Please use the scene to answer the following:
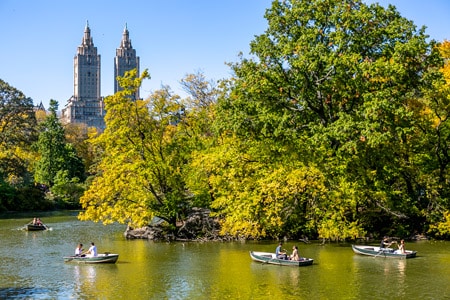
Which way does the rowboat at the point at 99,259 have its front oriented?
to the viewer's right

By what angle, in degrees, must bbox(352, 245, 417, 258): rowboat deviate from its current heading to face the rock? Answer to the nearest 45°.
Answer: approximately 45° to its right

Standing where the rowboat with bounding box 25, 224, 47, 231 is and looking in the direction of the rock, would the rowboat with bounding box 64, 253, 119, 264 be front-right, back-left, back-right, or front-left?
front-right

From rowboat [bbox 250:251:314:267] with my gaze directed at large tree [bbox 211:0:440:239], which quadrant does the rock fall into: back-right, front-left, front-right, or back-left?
front-left

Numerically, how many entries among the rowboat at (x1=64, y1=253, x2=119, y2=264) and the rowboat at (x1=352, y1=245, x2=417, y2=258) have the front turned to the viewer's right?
1

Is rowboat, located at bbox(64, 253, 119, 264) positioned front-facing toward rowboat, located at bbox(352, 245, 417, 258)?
yes

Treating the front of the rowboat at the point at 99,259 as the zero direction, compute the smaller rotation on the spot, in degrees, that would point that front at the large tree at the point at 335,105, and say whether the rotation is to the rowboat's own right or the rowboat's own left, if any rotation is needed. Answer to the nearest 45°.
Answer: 0° — it already faces it

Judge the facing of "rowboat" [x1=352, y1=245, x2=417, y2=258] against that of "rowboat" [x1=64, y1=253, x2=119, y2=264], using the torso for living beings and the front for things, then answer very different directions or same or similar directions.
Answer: very different directions

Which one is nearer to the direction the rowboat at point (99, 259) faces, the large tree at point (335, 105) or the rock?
the large tree

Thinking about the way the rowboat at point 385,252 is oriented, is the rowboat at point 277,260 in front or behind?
in front

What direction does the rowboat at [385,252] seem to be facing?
to the viewer's left

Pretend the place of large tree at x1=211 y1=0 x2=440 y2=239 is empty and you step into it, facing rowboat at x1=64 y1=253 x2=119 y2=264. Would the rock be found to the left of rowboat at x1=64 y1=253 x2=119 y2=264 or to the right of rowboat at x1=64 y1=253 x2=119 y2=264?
right

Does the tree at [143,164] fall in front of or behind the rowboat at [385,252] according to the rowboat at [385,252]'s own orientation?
in front

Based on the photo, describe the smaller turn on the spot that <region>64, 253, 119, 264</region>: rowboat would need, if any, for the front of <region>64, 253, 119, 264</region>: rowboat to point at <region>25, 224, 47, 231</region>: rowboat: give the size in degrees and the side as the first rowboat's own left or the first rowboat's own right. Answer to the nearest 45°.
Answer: approximately 90° to the first rowboat's own left

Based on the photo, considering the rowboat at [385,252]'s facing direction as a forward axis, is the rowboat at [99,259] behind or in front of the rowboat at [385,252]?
in front
